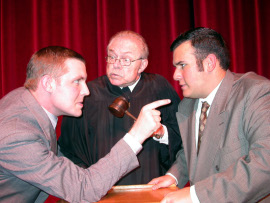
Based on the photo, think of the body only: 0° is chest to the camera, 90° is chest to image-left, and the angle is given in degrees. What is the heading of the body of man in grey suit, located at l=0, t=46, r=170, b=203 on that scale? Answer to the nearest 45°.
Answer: approximately 270°

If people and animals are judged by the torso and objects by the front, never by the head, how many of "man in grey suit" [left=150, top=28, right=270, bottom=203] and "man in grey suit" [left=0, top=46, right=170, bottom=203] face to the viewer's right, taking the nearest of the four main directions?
1

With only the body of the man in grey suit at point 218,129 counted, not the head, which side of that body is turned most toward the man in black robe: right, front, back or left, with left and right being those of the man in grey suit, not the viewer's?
right

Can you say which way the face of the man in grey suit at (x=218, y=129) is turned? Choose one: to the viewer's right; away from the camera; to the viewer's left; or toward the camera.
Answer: to the viewer's left

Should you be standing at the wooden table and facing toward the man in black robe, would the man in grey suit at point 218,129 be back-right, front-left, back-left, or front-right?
front-right

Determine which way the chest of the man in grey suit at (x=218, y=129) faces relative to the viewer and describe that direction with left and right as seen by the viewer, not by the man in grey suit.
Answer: facing the viewer and to the left of the viewer
